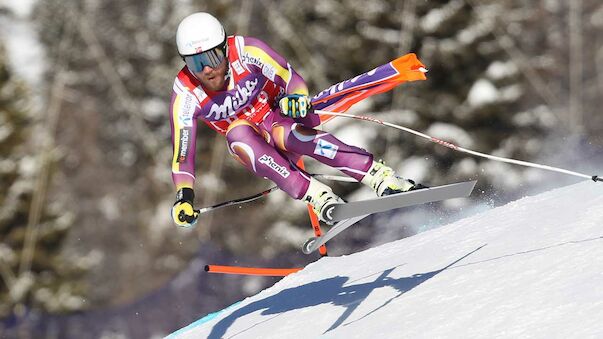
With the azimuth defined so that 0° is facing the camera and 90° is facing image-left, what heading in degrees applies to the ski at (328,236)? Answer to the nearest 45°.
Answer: approximately 45°

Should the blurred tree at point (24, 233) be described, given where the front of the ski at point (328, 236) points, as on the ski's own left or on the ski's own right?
on the ski's own right
